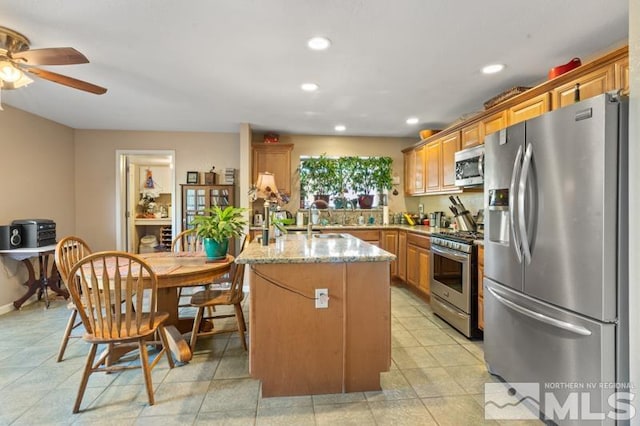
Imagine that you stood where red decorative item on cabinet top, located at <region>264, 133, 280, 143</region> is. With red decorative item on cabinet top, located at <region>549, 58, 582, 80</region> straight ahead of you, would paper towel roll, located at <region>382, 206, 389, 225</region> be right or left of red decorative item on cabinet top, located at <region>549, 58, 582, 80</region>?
left

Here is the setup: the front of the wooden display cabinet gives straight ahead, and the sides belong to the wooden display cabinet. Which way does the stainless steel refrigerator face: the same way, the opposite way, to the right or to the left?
to the right

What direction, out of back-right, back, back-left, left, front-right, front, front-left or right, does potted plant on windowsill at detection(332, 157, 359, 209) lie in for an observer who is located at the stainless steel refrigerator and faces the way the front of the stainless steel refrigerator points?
right

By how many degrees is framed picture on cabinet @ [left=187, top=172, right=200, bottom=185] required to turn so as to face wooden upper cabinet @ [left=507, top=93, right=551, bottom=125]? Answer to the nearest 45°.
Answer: approximately 45° to its left

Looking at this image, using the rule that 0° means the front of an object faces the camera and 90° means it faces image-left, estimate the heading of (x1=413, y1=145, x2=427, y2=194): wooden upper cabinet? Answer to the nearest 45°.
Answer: approximately 45°

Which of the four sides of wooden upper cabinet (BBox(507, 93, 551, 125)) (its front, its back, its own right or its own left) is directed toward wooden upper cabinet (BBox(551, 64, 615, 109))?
left

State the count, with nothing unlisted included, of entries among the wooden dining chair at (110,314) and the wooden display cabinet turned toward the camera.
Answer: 1

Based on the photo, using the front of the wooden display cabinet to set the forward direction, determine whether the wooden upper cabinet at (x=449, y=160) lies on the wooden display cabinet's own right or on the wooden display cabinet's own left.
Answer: on the wooden display cabinet's own left

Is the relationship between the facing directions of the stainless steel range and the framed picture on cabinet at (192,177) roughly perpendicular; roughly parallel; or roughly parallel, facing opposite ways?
roughly perpendicular

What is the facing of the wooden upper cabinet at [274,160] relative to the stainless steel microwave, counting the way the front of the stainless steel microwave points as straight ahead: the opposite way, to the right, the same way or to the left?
to the left

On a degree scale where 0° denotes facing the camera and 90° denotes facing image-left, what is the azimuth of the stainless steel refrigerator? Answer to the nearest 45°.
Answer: approximately 45°

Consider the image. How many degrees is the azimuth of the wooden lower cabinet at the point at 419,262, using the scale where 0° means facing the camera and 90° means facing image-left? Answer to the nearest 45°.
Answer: approximately 45°

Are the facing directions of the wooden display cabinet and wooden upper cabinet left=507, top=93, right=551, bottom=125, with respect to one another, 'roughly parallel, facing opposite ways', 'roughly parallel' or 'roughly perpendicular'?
roughly perpendicular

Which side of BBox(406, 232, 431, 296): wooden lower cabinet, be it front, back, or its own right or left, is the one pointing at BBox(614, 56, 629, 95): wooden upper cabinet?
left
